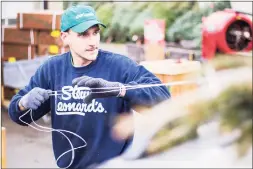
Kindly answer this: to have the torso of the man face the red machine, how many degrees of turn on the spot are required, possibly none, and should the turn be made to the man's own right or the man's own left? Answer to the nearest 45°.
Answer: approximately 90° to the man's own left

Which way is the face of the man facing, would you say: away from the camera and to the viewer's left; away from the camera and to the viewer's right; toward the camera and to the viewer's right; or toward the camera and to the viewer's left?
toward the camera and to the viewer's right

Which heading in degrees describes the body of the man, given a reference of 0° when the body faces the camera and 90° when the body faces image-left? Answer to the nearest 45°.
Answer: approximately 0°

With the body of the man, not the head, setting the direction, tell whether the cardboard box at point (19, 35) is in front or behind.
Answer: behind
